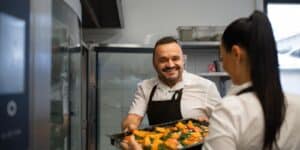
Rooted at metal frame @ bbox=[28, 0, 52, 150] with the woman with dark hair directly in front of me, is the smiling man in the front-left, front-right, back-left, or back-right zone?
front-left

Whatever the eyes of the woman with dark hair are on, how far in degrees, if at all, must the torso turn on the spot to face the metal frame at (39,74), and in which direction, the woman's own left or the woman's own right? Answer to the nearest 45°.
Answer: approximately 45° to the woman's own left

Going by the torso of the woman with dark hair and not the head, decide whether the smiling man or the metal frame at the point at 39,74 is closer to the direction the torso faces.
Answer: the smiling man

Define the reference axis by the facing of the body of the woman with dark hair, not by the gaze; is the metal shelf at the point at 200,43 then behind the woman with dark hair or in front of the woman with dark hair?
in front

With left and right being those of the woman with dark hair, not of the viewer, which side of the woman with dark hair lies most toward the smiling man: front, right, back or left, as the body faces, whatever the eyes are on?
front

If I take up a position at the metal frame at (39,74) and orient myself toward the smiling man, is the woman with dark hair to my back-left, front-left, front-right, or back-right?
front-right

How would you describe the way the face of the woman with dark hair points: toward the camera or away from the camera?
away from the camera

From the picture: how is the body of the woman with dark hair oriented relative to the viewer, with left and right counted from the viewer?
facing away from the viewer and to the left of the viewer

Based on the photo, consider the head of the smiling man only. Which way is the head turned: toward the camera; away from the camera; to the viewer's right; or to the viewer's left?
toward the camera
